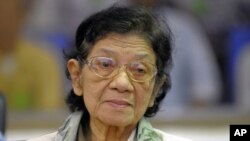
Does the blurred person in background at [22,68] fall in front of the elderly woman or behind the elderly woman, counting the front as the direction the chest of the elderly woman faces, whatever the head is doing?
behind

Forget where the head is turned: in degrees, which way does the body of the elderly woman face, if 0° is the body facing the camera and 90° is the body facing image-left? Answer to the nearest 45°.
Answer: approximately 0°
